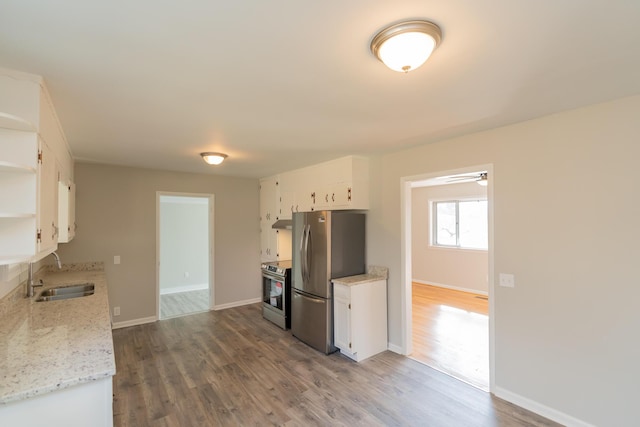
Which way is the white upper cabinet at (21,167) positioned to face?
to the viewer's right

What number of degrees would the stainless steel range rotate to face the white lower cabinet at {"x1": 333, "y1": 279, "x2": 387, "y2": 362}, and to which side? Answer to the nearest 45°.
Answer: approximately 90° to its left

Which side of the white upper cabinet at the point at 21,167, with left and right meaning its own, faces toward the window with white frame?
front

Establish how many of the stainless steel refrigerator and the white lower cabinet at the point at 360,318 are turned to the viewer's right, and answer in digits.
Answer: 0

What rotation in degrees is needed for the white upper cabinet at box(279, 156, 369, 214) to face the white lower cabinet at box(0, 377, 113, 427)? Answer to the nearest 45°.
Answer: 0° — it already faces it

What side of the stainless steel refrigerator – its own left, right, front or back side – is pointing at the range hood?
right

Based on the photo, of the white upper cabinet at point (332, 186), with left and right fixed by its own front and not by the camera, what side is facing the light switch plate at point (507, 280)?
left

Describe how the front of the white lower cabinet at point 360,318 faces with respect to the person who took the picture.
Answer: facing the viewer and to the left of the viewer

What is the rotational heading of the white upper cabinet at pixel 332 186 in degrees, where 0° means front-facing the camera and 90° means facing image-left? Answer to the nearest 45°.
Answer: approximately 45°

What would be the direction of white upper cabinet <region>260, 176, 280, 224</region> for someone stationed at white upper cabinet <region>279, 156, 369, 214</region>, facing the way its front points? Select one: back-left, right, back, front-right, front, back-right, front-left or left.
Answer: right

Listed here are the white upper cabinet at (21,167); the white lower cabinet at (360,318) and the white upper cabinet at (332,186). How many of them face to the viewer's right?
1

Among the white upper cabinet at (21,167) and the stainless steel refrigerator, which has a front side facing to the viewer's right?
the white upper cabinet

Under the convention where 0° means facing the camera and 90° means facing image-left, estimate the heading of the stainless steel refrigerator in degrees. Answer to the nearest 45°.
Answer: approximately 45°
